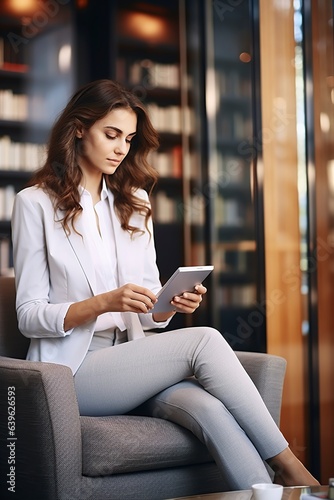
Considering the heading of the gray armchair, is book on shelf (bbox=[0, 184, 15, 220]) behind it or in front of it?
behind

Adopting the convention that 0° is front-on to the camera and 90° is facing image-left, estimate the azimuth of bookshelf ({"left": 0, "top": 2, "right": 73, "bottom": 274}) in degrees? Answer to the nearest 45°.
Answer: approximately 0°

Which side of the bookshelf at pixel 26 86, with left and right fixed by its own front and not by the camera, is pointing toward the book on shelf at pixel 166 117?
left

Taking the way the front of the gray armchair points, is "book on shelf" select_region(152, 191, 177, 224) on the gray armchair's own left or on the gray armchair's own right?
on the gray armchair's own left

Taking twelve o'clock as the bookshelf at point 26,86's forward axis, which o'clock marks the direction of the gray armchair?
The gray armchair is roughly at 12 o'clock from the bookshelf.

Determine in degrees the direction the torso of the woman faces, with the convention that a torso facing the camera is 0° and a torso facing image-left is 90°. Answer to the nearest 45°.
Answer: approximately 315°

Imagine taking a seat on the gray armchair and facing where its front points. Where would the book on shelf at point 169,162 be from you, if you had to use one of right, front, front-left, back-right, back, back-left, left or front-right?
back-left

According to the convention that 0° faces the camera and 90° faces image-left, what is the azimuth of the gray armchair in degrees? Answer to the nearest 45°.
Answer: approximately 315°

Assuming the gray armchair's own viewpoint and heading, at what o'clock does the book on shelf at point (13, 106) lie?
The book on shelf is roughly at 7 o'clock from the gray armchair.
